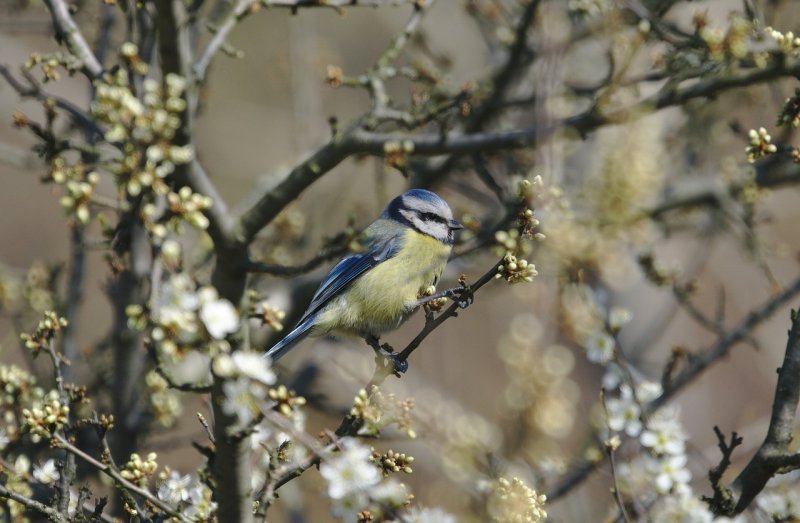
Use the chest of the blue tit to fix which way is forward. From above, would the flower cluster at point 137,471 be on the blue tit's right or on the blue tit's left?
on the blue tit's right

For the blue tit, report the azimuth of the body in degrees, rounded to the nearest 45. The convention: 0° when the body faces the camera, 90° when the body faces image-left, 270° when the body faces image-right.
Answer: approximately 270°

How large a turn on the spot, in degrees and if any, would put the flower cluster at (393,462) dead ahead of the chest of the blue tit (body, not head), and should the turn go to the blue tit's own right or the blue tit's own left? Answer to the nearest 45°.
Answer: approximately 90° to the blue tit's own right

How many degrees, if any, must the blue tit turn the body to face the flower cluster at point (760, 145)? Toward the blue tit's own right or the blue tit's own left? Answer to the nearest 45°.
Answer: approximately 45° to the blue tit's own left

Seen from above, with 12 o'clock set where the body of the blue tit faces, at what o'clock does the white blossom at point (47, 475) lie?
The white blossom is roughly at 4 o'clock from the blue tit.

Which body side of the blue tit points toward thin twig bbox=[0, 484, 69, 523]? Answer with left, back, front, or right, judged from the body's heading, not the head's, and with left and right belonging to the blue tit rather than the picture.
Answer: back

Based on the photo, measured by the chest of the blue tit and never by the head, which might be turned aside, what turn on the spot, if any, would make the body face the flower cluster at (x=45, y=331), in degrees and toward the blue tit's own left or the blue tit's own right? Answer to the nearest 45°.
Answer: approximately 135° to the blue tit's own right
